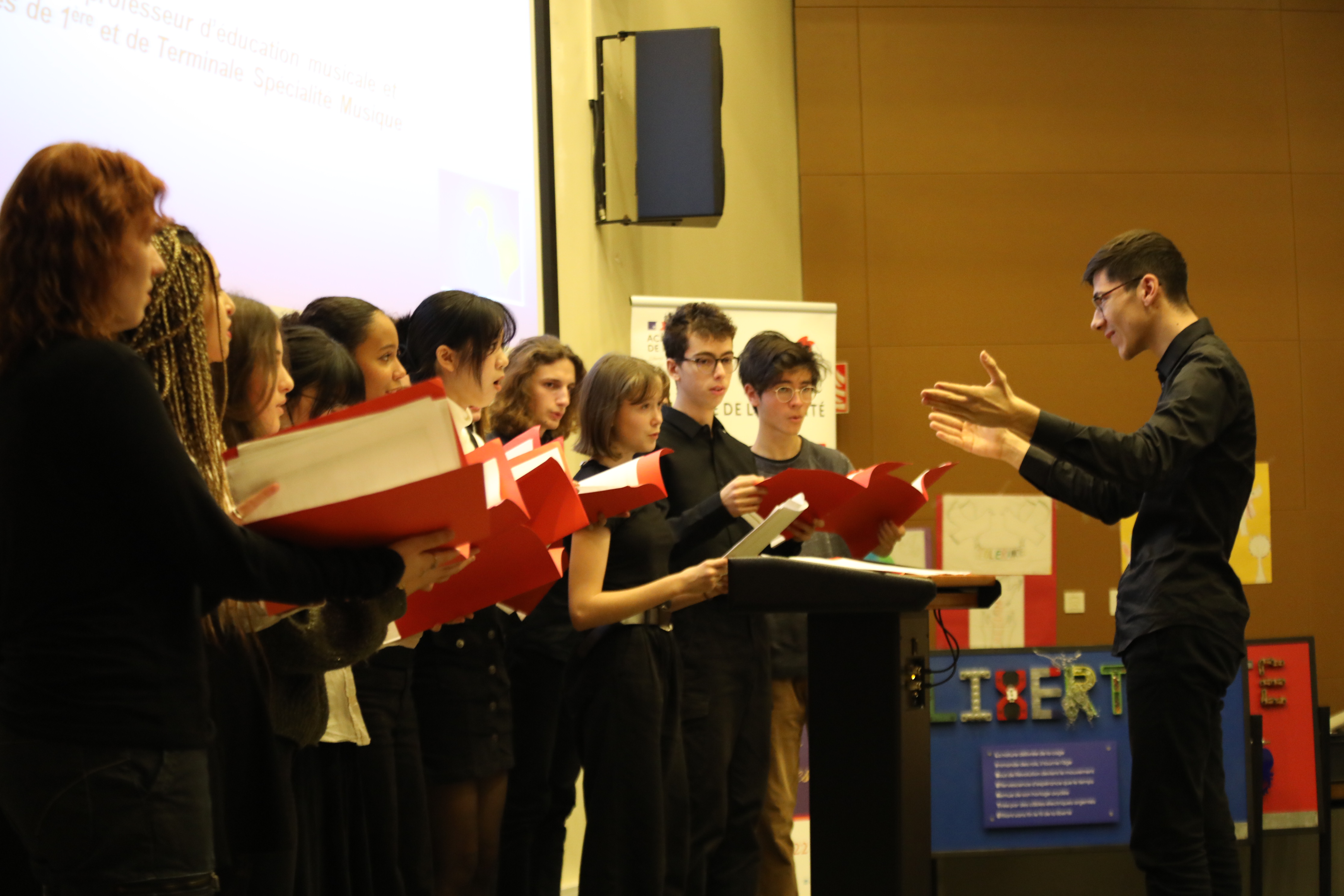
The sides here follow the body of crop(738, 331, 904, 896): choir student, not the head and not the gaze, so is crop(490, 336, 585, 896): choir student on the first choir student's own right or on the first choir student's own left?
on the first choir student's own right

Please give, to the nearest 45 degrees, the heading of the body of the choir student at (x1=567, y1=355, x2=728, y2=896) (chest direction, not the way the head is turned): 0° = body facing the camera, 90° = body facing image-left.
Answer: approximately 315°

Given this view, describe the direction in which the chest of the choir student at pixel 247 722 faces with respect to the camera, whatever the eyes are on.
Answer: to the viewer's right

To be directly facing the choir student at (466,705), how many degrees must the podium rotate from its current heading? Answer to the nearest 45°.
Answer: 0° — it already faces them

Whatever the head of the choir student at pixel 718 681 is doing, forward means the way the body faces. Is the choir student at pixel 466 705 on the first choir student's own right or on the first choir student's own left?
on the first choir student's own right
